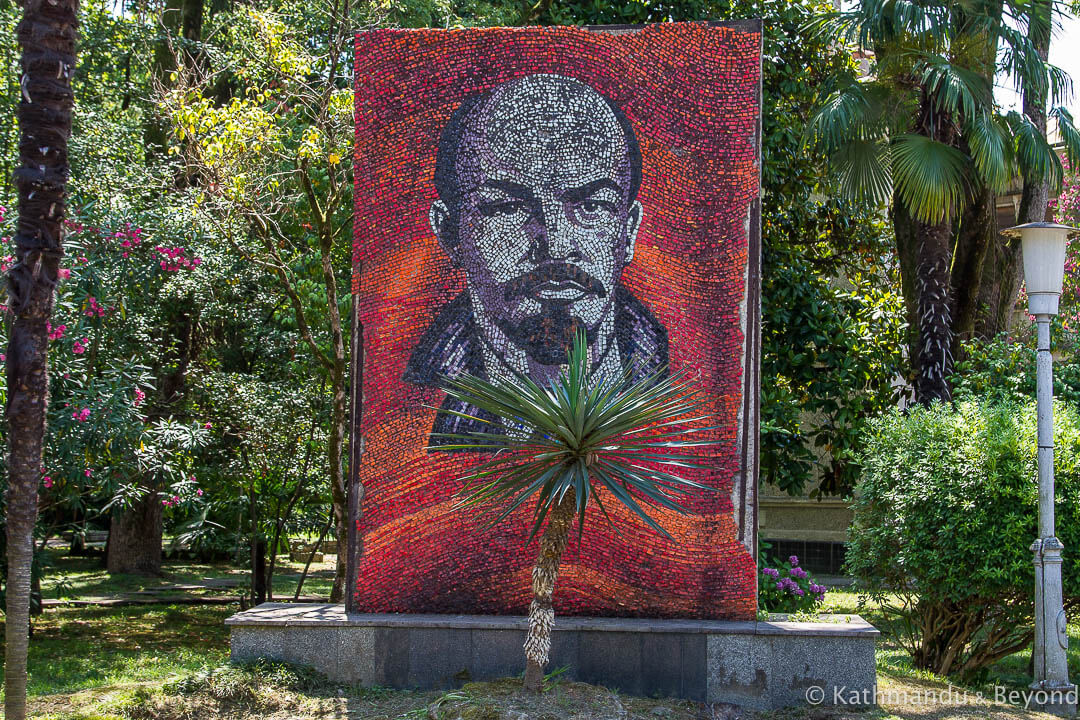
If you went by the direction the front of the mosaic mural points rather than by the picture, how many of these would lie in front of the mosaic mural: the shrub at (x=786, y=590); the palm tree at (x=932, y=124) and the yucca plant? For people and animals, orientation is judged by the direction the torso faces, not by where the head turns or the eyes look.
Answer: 1

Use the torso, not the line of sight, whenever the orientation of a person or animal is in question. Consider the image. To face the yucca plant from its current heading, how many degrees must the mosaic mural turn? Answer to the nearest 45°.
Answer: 0° — it already faces it

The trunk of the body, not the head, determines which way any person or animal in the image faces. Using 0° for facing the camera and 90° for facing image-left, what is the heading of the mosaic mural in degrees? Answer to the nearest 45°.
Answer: approximately 0°

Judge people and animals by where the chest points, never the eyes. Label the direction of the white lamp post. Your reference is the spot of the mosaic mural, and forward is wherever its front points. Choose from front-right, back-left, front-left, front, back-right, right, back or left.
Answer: left

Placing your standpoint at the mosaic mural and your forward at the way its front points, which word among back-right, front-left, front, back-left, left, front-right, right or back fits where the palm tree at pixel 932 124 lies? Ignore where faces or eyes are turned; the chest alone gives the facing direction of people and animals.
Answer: back-left

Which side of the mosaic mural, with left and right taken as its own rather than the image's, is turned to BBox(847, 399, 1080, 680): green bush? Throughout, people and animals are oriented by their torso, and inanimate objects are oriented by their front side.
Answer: left

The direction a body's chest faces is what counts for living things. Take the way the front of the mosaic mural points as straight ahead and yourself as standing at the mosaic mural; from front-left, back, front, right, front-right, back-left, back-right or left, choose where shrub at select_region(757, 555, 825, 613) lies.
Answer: back-left
